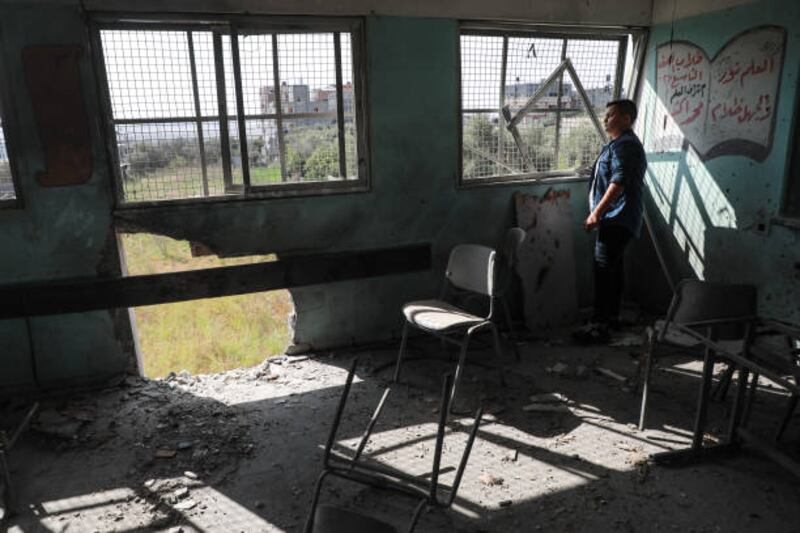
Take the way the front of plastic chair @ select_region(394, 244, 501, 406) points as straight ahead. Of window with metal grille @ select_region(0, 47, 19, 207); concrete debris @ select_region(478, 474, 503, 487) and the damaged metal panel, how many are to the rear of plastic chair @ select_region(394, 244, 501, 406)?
1

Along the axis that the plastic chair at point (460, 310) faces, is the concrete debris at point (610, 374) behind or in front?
behind

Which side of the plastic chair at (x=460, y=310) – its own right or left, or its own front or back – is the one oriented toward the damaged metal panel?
back

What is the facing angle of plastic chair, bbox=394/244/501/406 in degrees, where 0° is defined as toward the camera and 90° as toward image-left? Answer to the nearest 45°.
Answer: approximately 45°

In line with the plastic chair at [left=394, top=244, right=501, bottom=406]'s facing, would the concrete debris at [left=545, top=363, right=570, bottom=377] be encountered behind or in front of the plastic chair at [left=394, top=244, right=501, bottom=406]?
behind

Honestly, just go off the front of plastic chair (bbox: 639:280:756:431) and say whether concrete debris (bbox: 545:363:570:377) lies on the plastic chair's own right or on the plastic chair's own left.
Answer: on the plastic chair's own right

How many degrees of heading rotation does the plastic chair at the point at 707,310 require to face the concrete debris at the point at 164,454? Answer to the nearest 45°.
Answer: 0° — it already faces it

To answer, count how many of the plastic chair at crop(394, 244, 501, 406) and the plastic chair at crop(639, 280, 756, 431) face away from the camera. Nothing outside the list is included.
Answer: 0

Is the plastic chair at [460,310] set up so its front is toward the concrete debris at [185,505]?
yes
